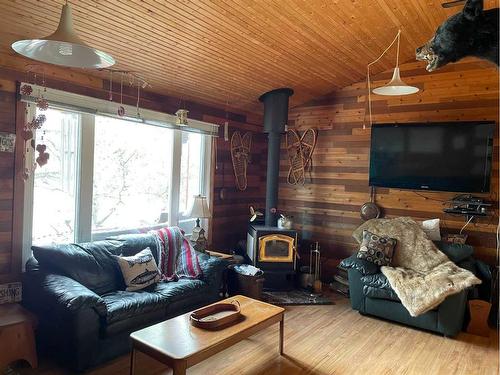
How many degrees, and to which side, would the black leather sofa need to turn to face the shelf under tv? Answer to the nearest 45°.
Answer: approximately 45° to its left

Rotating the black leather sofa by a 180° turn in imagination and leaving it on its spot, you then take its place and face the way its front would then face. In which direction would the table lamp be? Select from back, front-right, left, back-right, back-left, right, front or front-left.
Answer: right

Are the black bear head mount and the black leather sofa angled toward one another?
yes

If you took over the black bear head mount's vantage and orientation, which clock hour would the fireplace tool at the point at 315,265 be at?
The fireplace tool is roughly at 2 o'clock from the black bear head mount.

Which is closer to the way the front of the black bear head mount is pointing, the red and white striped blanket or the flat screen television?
the red and white striped blanket

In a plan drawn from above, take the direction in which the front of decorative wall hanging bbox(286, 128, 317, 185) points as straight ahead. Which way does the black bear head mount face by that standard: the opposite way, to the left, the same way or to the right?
to the right

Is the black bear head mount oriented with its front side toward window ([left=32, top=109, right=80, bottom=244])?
yes

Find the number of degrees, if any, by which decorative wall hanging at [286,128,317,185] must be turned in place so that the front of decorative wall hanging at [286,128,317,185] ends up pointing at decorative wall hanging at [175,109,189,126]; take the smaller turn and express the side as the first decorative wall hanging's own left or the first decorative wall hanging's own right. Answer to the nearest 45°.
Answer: approximately 45° to the first decorative wall hanging's own right

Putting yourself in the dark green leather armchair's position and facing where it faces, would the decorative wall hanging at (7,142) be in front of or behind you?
in front

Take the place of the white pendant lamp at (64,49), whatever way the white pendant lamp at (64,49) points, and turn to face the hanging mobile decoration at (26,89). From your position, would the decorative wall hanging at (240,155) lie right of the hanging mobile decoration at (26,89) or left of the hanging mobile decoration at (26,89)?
right

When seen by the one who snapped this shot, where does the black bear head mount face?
facing to the left of the viewer

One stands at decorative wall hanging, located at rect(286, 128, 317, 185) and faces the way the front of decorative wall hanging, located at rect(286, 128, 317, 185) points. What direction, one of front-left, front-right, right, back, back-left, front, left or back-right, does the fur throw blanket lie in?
front-left

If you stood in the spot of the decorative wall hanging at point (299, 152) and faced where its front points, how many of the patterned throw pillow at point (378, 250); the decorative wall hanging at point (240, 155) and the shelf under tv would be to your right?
1

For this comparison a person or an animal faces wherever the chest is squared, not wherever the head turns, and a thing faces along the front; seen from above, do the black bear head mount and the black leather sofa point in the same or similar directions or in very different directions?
very different directions
